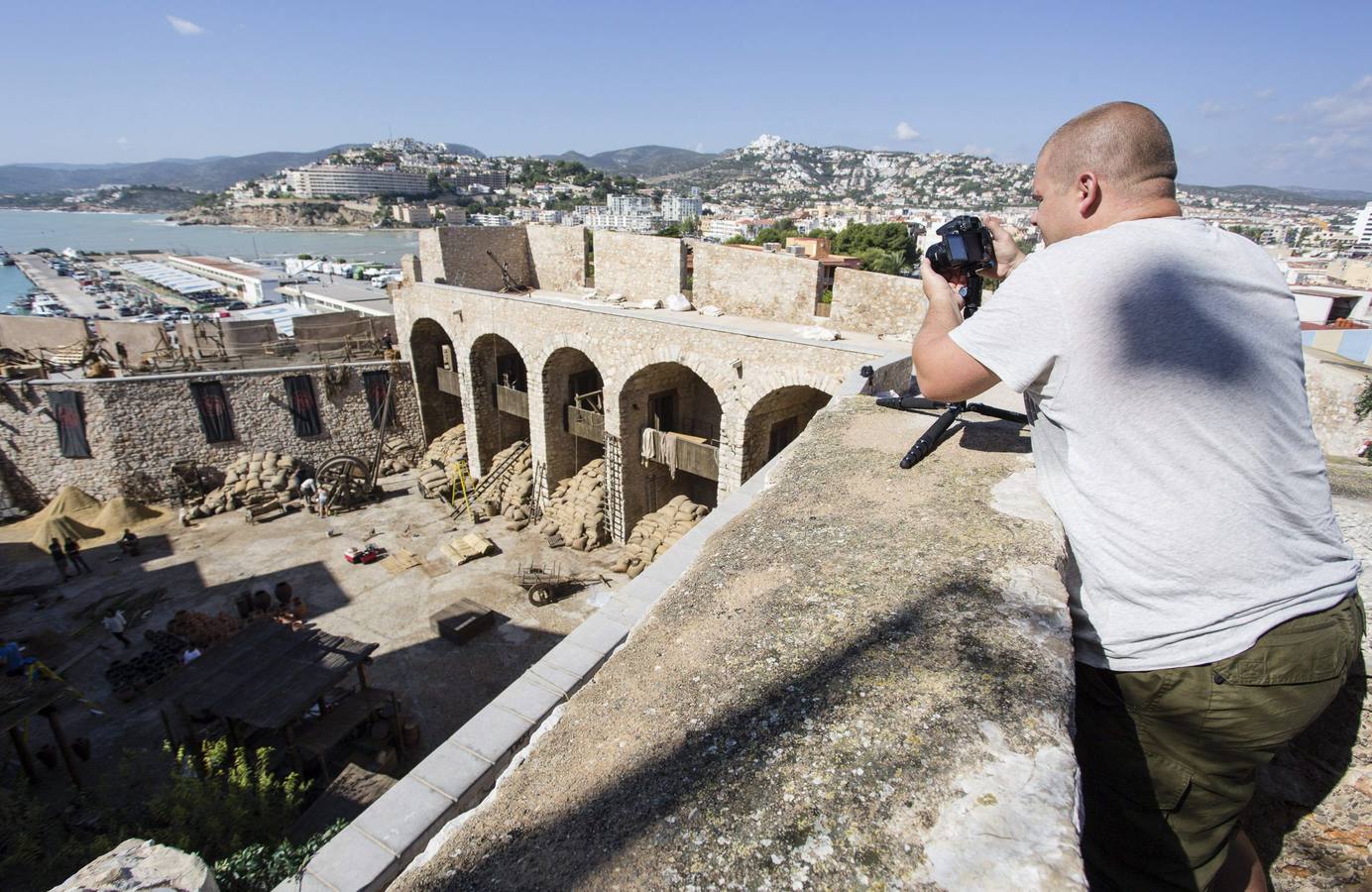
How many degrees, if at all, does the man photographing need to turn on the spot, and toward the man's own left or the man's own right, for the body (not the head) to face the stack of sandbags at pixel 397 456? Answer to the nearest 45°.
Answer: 0° — they already face it

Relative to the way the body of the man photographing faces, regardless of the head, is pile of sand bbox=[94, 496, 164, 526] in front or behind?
in front

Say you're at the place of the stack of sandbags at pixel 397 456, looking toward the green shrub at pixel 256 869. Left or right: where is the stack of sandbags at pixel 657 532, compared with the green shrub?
left

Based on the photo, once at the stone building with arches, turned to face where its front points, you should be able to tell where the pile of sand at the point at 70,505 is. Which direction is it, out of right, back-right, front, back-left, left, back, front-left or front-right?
front-right

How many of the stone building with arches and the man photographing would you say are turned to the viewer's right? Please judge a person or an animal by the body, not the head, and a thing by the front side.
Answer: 0

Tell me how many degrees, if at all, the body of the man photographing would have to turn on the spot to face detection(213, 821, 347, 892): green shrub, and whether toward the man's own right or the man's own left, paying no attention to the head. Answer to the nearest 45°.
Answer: approximately 45° to the man's own left

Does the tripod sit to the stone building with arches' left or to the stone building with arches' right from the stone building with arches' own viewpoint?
on its left

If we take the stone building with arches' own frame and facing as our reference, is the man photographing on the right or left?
on its left

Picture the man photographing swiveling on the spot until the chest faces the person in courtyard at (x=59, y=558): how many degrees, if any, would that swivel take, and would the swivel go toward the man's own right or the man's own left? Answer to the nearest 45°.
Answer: approximately 45° to the man's own left

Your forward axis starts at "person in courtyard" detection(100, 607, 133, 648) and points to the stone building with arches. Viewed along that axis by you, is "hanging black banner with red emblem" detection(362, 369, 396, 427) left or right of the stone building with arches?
left

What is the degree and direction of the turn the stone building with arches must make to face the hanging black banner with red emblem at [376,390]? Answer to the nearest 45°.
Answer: approximately 90° to its right

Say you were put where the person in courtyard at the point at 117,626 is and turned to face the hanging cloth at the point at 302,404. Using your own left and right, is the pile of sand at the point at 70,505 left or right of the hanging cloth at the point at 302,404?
left

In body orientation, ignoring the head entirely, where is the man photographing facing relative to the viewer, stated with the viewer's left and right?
facing away from the viewer and to the left of the viewer

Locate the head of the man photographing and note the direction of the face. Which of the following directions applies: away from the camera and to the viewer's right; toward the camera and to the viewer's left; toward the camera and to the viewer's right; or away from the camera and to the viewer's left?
away from the camera and to the viewer's left

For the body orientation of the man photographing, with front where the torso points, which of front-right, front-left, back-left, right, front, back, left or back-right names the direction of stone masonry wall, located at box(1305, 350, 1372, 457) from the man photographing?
front-right
